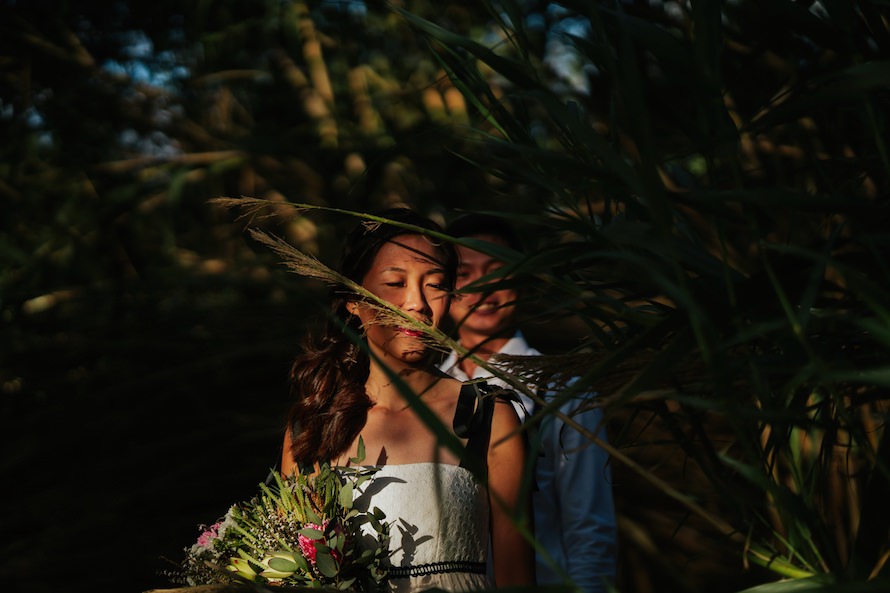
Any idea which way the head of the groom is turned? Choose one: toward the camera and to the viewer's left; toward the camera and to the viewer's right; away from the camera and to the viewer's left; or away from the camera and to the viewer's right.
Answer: toward the camera and to the viewer's left

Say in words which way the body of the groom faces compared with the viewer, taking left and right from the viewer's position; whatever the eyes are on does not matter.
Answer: facing the viewer and to the left of the viewer
